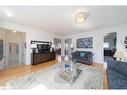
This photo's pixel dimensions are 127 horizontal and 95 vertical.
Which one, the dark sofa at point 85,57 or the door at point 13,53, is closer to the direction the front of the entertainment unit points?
the dark sofa

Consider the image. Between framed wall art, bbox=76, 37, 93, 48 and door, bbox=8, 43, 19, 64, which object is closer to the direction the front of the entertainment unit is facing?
the framed wall art

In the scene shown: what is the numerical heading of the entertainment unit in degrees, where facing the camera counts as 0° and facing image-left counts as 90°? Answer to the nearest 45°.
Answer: approximately 315°

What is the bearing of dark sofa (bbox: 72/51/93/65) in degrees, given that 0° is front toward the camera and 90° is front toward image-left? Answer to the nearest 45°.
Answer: approximately 45°

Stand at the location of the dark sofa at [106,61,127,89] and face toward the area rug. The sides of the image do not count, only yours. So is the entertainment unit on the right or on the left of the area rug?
right

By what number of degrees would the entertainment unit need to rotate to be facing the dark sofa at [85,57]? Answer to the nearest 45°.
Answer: approximately 45° to its left

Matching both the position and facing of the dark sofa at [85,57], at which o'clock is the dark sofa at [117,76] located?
the dark sofa at [117,76] is roughly at 10 o'clock from the dark sofa at [85,57].
